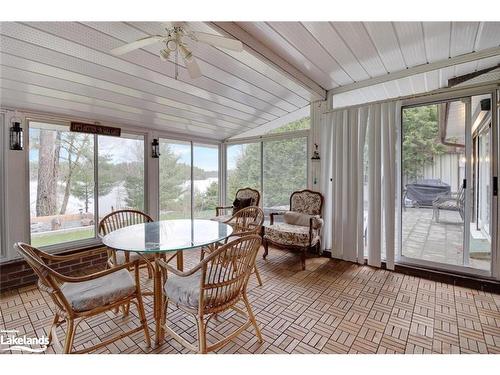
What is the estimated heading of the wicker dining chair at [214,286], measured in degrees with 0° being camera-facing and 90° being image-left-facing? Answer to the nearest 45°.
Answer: approximately 135°

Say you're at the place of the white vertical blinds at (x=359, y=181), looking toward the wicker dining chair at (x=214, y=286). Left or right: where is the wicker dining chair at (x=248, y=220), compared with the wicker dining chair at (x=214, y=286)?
right

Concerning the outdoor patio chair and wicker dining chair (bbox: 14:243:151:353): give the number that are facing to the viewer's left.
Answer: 1

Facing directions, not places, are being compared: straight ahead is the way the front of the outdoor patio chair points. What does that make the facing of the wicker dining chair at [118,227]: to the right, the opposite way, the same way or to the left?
the opposite way

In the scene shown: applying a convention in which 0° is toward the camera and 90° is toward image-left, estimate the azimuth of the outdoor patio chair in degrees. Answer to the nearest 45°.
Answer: approximately 90°

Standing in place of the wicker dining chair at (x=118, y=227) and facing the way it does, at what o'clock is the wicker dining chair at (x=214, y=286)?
the wicker dining chair at (x=214, y=286) is roughly at 1 o'clock from the wicker dining chair at (x=118, y=227).

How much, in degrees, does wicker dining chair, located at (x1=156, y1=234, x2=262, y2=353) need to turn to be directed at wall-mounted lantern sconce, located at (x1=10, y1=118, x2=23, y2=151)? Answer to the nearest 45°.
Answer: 0° — it already faces it

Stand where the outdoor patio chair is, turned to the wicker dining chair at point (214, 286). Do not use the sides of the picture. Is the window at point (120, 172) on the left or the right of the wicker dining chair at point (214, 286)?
right

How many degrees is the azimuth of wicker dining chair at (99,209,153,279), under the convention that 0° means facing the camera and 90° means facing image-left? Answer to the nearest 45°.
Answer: approximately 315°
